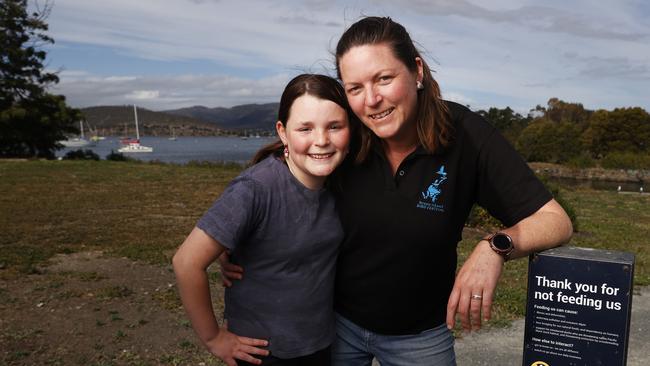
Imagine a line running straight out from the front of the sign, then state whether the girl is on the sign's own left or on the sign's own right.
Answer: on the sign's own right

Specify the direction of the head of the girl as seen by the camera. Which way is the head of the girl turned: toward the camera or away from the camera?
toward the camera

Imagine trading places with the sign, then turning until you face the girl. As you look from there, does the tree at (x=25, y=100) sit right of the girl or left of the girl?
right

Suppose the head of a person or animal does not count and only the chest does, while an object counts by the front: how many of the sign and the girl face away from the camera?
0

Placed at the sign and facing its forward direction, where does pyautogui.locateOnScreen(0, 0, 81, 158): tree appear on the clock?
The tree is roughly at 4 o'clock from the sign.

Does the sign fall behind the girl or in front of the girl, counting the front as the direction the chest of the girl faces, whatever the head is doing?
in front

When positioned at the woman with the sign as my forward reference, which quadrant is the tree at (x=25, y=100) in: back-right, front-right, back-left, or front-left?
back-left

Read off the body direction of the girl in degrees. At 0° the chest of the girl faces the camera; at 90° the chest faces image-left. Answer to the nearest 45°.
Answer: approximately 315°

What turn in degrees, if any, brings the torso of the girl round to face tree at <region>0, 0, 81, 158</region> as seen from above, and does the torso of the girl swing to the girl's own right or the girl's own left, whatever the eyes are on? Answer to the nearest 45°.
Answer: approximately 180°

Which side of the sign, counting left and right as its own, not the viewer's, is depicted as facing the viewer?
front

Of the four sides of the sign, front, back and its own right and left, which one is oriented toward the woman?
right
